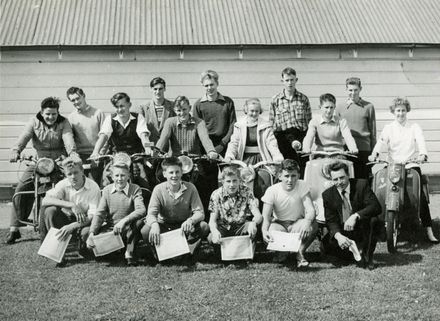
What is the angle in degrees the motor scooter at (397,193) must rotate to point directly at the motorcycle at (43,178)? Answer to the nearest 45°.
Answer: approximately 90° to its right

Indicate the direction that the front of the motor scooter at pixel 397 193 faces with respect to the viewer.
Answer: facing the viewer

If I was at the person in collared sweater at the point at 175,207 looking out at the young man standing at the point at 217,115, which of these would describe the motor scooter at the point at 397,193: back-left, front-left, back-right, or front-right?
front-right

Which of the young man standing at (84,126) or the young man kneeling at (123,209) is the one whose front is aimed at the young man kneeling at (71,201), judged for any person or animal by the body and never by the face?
the young man standing

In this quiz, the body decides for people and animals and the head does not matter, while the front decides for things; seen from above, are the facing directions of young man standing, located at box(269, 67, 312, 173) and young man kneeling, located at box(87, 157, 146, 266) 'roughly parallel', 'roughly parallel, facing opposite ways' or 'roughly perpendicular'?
roughly parallel

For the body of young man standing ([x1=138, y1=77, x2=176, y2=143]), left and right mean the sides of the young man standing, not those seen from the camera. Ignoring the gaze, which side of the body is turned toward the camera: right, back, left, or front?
front

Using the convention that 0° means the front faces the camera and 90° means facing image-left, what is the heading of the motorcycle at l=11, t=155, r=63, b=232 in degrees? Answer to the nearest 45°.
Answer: approximately 0°

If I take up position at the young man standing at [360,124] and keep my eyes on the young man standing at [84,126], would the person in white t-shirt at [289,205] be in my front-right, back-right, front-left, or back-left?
front-left

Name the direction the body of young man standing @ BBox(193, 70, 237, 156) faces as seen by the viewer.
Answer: toward the camera

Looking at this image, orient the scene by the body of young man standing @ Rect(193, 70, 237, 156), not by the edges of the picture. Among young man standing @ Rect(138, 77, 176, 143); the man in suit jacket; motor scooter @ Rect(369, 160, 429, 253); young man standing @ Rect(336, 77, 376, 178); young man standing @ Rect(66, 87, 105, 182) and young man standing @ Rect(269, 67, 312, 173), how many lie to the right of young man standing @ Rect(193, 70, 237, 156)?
2

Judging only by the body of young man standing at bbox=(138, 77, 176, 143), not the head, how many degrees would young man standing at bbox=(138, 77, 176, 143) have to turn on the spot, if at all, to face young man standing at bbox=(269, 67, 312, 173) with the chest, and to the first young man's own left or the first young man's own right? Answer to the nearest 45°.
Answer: approximately 90° to the first young man's own left

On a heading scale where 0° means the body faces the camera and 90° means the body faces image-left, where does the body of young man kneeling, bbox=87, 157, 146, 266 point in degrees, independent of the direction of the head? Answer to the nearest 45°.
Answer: approximately 0°

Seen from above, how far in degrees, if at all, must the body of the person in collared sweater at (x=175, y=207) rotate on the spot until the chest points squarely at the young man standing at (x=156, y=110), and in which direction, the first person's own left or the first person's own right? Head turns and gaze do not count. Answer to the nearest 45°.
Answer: approximately 180°
